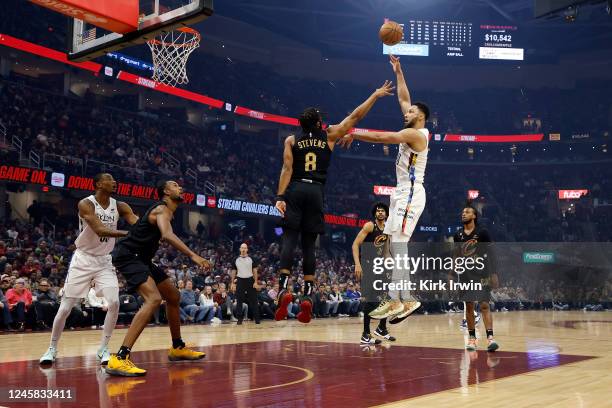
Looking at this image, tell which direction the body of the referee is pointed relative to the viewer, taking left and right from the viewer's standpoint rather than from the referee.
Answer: facing the viewer

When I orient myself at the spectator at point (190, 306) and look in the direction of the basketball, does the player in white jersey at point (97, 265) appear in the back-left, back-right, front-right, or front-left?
front-right

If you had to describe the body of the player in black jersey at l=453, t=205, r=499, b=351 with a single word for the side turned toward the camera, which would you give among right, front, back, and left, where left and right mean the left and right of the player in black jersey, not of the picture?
front

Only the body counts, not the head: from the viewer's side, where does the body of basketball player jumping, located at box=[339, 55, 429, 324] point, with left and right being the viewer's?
facing to the left of the viewer

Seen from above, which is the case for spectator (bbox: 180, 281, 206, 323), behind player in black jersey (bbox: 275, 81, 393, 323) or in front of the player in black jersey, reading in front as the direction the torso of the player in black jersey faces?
in front

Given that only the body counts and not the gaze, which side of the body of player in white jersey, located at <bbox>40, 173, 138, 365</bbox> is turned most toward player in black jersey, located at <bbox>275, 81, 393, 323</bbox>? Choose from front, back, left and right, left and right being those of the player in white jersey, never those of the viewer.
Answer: front

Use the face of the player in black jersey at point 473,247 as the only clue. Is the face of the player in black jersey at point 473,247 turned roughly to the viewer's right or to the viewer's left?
to the viewer's left

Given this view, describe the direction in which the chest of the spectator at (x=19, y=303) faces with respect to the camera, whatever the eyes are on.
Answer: toward the camera

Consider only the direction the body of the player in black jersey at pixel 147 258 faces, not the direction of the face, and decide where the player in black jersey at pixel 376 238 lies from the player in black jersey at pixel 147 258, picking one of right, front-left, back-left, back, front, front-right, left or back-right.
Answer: front-left

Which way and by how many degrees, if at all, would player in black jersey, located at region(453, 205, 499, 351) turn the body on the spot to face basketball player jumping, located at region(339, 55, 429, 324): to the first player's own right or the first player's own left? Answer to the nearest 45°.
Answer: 0° — they already face them

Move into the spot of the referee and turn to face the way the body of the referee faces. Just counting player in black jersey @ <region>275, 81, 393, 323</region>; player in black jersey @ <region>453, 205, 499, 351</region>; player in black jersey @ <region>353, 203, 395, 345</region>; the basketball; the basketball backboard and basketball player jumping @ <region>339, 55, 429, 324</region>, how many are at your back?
0

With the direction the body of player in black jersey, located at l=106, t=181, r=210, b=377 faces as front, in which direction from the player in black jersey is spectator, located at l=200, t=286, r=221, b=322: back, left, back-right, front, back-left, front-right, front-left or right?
left

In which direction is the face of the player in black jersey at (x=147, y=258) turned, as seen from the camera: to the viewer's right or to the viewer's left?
to the viewer's right

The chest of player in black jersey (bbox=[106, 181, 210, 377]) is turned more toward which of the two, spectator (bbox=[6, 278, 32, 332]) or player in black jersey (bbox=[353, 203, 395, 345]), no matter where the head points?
the player in black jersey

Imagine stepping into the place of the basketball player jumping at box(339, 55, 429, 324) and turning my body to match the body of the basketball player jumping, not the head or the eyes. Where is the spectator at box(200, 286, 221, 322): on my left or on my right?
on my right

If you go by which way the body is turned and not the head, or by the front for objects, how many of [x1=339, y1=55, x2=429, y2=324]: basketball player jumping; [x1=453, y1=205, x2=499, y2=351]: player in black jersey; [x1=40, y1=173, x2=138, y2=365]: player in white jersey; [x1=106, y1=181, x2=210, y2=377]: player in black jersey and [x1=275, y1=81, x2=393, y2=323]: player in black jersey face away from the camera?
1

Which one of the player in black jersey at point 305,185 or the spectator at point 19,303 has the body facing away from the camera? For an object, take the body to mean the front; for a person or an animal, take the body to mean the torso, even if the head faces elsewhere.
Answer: the player in black jersey

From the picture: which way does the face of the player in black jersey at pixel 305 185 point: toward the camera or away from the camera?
away from the camera

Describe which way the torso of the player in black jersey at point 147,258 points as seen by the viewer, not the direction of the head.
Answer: to the viewer's right

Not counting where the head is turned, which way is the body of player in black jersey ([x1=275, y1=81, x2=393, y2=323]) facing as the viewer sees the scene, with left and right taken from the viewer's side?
facing away from the viewer
